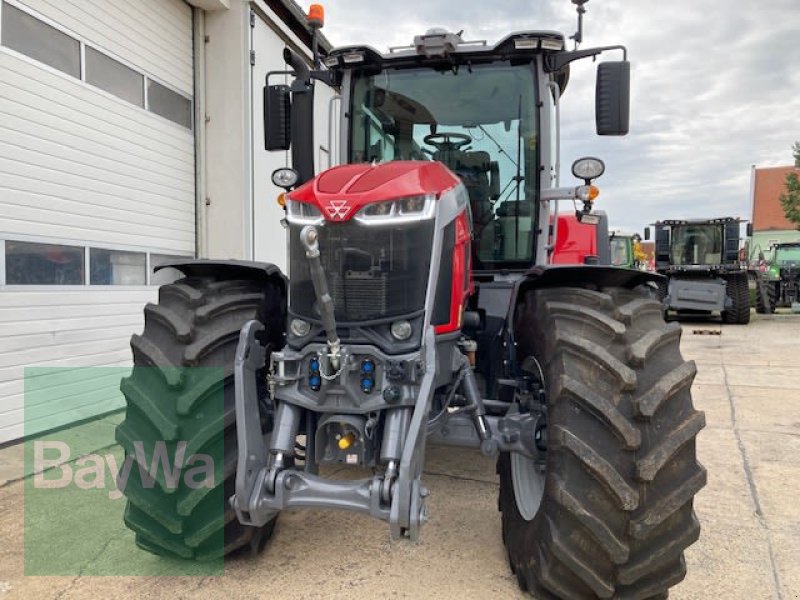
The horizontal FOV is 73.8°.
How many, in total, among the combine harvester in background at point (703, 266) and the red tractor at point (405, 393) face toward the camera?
2

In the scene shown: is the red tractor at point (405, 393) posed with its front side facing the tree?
no

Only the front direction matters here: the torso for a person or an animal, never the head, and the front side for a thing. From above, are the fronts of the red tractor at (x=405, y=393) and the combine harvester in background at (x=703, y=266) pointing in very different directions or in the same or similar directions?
same or similar directions

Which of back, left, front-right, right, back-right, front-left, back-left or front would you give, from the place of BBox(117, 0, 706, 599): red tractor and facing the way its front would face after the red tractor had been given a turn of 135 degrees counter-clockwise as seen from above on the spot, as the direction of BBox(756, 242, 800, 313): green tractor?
front

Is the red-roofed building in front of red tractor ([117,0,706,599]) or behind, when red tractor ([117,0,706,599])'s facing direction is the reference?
behind

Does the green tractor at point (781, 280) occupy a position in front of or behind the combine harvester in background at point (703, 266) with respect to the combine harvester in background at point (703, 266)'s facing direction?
behind

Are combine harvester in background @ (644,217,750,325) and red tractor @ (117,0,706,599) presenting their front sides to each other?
no

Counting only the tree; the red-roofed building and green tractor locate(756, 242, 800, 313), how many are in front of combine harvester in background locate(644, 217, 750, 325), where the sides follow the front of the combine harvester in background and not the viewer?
0

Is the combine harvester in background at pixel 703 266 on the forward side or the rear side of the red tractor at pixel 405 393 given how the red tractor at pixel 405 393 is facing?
on the rear side

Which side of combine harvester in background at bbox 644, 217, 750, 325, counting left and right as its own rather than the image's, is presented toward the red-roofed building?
back

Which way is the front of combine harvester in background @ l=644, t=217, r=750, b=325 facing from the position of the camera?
facing the viewer

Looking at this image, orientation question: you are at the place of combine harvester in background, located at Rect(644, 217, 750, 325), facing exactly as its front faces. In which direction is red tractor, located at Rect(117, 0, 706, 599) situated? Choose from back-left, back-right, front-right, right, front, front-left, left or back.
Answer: front

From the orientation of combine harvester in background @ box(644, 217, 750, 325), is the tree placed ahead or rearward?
rearward

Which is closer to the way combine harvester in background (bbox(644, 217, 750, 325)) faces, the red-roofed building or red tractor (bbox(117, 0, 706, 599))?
the red tractor

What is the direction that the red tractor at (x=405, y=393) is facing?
toward the camera
